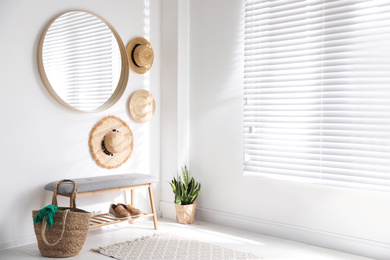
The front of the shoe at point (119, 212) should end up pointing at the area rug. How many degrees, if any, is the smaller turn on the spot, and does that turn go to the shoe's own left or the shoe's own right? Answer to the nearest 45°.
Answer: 0° — it already faces it

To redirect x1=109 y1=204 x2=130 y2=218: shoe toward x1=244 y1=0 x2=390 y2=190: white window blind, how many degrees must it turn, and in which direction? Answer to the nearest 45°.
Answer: approximately 45° to its left

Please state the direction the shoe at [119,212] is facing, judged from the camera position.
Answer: facing the viewer and to the right of the viewer

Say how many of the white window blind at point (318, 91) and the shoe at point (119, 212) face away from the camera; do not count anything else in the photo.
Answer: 0

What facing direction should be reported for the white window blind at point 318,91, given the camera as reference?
facing the viewer and to the left of the viewer

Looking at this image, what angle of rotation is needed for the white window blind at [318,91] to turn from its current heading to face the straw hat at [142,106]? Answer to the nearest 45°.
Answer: approximately 45° to its right

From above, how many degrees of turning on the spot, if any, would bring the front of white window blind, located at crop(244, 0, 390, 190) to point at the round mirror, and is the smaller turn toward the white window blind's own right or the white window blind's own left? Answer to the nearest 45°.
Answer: approximately 45° to the white window blind's own right

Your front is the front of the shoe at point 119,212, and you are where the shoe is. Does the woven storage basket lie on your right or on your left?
on your right
